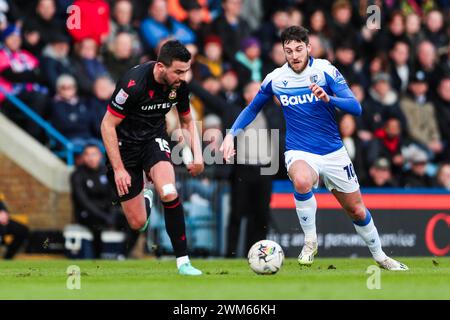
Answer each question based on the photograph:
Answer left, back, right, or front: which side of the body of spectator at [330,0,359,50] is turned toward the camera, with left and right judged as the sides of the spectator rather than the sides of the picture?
front

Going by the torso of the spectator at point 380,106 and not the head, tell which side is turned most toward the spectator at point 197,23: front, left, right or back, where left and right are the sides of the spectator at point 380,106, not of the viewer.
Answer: right

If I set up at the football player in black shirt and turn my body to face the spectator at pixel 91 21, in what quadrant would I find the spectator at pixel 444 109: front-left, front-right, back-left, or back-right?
front-right

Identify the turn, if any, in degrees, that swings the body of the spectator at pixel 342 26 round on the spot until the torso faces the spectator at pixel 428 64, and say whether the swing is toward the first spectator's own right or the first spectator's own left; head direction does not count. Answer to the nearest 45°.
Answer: approximately 90° to the first spectator's own left

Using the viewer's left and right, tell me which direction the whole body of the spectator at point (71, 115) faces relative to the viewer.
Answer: facing the viewer

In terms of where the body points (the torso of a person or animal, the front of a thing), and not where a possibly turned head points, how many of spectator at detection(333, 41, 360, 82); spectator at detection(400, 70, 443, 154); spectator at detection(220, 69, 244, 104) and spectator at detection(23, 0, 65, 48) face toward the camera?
4

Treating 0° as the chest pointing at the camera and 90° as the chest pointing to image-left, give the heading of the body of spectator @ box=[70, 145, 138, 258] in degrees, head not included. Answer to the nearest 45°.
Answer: approximately 315°

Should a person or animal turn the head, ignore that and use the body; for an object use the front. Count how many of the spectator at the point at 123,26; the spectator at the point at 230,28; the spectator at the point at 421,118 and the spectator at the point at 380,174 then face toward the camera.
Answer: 4

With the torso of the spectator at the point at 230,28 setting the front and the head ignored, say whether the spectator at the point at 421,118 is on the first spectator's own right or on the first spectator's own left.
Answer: on the first spectator's own left

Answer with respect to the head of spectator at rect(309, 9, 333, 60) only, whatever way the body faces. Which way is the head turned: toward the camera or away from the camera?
toward the camera

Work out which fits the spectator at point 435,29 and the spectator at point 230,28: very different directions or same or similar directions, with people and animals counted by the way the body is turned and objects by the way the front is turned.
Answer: same or similar directions
